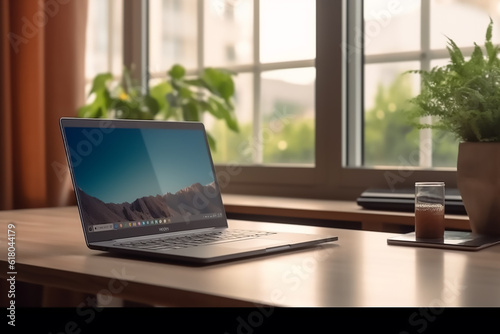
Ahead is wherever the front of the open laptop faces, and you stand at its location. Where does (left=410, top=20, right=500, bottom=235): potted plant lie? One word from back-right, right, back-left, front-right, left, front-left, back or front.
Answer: front-left

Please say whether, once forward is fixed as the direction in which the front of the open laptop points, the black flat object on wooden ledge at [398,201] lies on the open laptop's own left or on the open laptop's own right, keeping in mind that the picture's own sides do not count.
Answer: on the open laptop's own left

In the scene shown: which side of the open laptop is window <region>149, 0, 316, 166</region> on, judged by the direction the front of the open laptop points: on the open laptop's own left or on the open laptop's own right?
on the open laptop's own left

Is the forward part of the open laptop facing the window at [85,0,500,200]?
no

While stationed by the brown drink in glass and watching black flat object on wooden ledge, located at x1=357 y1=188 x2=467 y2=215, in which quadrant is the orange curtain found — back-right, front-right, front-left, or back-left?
front-left

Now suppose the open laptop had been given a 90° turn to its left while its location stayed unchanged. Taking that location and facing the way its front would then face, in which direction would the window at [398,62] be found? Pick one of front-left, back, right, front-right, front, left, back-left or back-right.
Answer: front

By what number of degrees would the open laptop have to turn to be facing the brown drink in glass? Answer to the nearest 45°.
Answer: approximately 45° to its left

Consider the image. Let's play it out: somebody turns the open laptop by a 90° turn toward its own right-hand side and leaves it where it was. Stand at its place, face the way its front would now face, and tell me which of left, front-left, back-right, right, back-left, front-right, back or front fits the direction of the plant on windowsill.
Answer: back-right

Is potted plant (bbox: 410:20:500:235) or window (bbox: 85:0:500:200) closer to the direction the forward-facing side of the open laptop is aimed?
the potted plant

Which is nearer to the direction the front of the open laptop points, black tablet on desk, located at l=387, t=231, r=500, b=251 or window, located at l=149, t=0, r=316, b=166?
the black tablet on desk

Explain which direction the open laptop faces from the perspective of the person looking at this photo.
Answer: facing the viewer and to the right of the viewer

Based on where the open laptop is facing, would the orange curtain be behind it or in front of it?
behind
